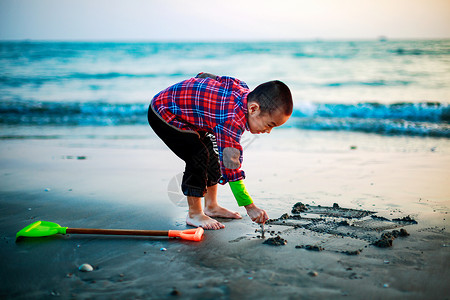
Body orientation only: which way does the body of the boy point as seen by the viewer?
to the viewer's right
